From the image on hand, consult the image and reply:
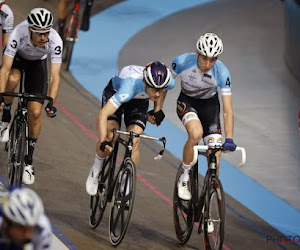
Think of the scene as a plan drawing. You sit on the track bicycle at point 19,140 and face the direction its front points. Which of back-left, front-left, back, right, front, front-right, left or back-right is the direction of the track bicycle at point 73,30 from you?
back

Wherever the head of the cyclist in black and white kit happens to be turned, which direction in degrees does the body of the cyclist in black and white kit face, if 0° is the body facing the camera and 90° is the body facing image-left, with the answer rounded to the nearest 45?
approximately 0°

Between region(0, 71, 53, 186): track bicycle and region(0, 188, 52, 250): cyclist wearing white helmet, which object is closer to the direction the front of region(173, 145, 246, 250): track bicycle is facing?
the cyclist wearing white helmet

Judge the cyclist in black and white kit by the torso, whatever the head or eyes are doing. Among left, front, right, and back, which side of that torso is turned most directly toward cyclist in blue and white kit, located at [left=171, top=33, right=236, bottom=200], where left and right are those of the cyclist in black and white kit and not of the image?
left

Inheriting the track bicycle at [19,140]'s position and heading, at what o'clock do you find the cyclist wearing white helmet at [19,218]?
The cyclist wearing white helmet is roughly at 12 o'clock from the track bicycle.

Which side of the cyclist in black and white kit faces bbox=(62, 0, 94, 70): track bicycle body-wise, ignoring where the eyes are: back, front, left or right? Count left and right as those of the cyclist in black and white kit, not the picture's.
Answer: back

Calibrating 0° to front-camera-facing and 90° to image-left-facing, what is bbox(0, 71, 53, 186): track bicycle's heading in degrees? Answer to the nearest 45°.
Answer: approximately 0°
